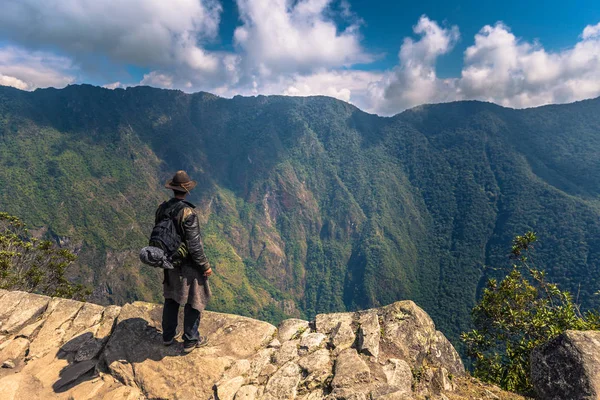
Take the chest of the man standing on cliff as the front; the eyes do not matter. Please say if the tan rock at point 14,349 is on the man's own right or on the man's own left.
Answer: on the man's own left

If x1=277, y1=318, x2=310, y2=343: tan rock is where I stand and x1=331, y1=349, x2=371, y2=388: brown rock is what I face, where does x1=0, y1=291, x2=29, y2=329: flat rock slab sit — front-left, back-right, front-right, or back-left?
back-right

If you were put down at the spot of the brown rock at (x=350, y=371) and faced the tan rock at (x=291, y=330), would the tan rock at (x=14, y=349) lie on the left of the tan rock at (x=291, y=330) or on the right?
left

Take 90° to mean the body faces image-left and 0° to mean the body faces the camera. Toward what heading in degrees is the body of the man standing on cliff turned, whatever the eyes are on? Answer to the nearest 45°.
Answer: approximately 225°

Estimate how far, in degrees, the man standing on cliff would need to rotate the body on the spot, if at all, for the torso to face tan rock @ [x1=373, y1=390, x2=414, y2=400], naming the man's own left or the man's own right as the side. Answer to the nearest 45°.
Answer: approximately 90° to the man's own right

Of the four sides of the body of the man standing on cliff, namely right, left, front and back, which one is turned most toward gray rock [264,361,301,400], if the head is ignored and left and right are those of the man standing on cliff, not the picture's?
right

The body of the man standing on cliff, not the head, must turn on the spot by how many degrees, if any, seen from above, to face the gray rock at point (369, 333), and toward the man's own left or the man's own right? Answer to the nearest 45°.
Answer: approximately 45° to the man's own right

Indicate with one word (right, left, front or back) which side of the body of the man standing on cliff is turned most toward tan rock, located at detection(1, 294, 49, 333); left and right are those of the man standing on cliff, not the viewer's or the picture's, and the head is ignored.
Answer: left

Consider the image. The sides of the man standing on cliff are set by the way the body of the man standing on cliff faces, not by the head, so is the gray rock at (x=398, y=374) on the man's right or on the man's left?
on the man's right

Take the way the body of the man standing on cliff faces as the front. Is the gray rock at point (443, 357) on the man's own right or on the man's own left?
on the man's own right

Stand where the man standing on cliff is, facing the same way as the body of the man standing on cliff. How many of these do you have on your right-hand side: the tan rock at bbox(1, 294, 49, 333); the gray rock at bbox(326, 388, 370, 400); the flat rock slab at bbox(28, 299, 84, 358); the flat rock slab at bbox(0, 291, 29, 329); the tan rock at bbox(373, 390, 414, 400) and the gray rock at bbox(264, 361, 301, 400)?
3
